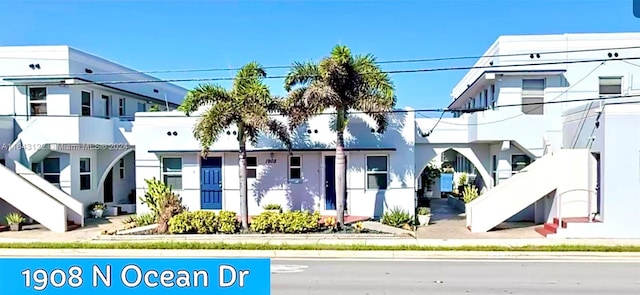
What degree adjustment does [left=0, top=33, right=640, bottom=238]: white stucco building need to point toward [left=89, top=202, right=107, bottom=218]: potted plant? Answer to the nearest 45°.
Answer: approximately 90° to its right

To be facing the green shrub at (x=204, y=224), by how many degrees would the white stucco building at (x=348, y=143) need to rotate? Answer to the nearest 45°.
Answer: approximately 45° to its right

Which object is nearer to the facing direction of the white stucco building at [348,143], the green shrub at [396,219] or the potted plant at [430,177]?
the green shrub

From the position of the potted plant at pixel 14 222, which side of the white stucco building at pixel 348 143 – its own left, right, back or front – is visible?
right

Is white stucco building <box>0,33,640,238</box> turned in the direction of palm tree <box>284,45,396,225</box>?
yes

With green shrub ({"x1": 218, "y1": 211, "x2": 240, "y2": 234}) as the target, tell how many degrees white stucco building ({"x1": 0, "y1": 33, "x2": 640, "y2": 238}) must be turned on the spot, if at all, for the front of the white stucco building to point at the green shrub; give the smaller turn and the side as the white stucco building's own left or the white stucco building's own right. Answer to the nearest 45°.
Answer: approximately 45° to the white stucco building's own right

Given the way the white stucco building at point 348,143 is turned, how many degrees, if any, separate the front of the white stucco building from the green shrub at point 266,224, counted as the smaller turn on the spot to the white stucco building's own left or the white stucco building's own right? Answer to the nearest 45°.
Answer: approximately 45° to the white stucco building's own right

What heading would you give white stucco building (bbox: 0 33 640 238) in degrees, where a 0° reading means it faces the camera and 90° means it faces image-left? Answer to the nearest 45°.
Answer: approximately 0°

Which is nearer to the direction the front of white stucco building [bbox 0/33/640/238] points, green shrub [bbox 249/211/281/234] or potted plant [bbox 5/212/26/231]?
the green shrub

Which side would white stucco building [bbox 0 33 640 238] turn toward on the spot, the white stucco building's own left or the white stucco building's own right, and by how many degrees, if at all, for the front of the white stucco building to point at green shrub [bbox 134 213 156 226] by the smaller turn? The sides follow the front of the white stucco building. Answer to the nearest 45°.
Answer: approximately 90° to the white stucco building's own right

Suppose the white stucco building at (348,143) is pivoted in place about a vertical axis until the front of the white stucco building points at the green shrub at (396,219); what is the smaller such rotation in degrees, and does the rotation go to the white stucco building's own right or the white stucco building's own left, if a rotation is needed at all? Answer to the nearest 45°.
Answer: approximately 45° to the white stucco building's own left

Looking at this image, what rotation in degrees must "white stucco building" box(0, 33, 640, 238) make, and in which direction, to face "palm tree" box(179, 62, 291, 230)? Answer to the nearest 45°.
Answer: approximately 45° to its right

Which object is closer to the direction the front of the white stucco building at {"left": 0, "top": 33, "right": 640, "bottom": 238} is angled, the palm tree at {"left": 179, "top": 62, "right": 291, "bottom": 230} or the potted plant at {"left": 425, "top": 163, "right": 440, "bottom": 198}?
the palm tree
